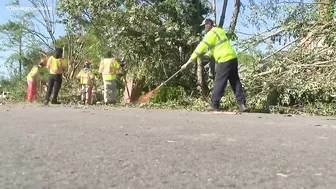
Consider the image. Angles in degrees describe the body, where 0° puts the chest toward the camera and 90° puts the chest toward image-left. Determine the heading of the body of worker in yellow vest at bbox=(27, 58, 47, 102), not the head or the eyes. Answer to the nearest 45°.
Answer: approximately 270°

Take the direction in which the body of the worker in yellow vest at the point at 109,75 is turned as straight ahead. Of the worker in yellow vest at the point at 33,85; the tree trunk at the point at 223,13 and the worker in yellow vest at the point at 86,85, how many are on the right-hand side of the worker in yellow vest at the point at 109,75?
1

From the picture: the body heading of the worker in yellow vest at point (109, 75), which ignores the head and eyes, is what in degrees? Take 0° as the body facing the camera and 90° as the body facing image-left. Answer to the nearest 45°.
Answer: approximately 180°

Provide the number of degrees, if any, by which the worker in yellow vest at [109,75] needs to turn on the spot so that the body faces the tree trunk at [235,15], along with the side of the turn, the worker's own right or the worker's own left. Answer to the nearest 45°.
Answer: approximately 90° to the worker's own right

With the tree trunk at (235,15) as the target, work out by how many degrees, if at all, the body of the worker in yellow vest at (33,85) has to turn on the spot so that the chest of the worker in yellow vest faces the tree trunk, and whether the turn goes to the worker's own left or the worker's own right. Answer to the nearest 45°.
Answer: approximately 45° to the worker's own right

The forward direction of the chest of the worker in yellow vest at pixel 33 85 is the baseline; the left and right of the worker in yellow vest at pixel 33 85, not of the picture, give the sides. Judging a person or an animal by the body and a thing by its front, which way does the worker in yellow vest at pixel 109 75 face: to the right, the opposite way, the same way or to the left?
to the left

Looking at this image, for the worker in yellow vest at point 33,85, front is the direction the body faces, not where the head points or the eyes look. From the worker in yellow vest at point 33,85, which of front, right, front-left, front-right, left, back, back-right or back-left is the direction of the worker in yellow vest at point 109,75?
front-right
